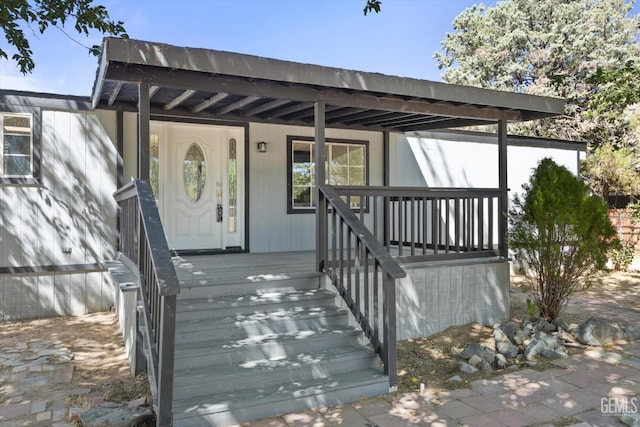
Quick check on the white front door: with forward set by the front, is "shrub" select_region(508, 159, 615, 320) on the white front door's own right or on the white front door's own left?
on the white front door's own left

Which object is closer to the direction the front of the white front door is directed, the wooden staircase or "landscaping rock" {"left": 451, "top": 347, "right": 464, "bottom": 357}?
the wooden staircase

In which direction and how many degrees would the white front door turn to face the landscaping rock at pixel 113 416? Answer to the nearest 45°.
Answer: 0° — it already faces it

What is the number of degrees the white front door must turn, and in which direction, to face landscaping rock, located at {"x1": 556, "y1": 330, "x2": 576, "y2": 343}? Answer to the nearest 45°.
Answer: approximately 45° to its left

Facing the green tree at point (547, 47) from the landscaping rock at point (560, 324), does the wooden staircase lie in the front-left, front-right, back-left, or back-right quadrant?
back-left

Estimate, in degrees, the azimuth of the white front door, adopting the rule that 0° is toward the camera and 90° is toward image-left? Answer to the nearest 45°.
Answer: approximately 0°

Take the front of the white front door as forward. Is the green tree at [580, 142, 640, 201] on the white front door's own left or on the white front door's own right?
on the white front door's own left

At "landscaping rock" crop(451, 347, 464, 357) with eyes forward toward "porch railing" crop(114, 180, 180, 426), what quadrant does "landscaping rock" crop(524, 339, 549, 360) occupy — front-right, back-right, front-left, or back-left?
back-left

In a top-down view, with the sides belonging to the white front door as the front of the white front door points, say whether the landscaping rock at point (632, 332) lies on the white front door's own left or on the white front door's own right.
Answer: on the white front door's own left

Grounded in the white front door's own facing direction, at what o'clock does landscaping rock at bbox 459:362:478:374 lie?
The landscaping rock is roughly at 11 o'clock from the white front door.

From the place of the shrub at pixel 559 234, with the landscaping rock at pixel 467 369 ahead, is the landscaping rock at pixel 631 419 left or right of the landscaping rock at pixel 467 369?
left

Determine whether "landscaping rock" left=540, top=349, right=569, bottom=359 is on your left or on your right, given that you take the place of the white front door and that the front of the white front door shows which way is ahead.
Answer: on your left
